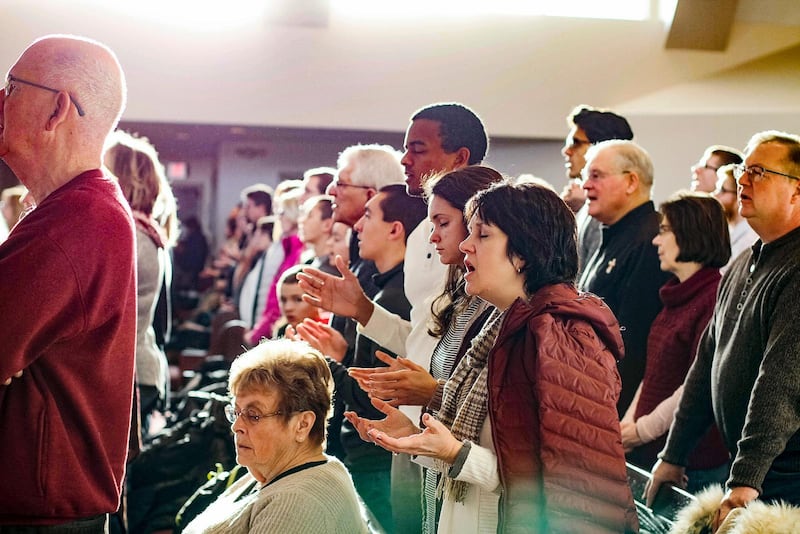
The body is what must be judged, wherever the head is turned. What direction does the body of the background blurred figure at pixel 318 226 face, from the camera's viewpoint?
to the viewer's left

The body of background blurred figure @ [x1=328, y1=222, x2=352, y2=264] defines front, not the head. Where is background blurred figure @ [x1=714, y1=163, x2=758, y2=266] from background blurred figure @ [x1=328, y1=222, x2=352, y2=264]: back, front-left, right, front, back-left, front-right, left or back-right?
back

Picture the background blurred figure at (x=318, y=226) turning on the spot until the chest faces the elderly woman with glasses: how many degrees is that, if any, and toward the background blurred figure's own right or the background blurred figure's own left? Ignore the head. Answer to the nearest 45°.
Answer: approximately 90° to the background blurred figure's own left

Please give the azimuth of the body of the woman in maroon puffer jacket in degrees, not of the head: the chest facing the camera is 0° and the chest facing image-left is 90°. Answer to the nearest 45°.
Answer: approximately 90°

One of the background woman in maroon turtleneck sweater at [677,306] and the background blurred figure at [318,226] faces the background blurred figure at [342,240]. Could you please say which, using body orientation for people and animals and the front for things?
the background woman in maroon turtleneck sweater at [677,306]

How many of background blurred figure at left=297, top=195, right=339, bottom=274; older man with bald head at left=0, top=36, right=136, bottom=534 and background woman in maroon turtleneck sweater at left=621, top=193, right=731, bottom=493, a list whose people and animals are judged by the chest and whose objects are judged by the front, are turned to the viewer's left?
3

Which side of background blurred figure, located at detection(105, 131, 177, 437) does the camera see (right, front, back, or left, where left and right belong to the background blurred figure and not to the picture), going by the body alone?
left

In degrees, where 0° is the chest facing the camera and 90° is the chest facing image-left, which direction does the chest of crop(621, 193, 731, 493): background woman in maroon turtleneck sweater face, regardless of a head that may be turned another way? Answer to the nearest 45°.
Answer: approximately 90°

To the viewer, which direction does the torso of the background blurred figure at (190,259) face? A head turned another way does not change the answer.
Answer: to the viewer's left

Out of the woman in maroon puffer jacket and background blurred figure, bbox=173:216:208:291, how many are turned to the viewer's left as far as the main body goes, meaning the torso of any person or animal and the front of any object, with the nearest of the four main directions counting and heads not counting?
2

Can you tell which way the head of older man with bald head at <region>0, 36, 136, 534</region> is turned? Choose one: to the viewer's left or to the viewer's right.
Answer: to the viewer's left

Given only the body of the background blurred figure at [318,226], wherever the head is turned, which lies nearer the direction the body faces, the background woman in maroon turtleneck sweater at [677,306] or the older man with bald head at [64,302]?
the older man with bald head

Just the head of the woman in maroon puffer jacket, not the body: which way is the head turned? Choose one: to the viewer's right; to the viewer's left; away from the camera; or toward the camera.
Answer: to the viewer's left

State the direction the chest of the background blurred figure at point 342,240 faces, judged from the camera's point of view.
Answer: to the viewer's left

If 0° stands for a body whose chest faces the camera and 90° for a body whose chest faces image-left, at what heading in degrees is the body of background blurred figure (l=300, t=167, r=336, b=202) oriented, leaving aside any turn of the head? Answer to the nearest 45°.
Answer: approximately 90°
